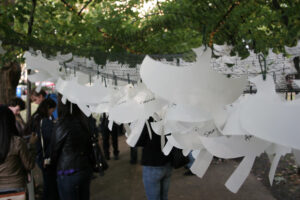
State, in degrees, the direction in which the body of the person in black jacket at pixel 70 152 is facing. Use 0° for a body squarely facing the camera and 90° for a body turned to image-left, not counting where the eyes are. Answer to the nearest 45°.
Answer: approximately 135°
